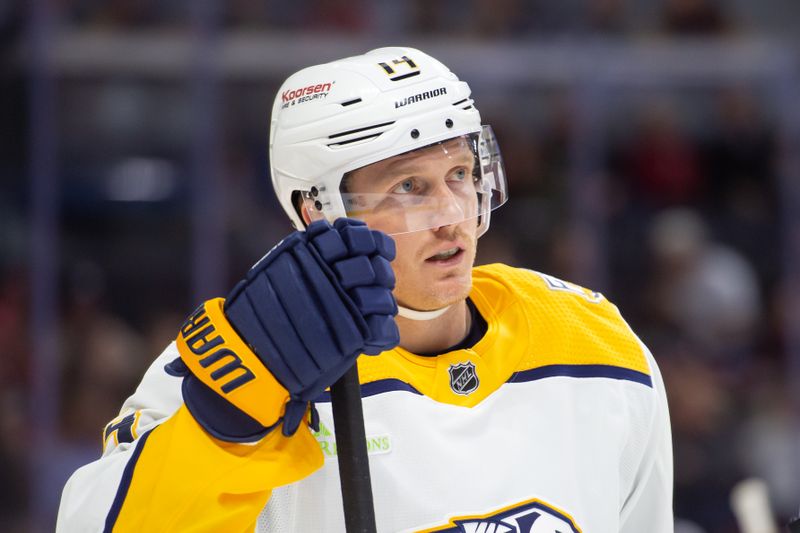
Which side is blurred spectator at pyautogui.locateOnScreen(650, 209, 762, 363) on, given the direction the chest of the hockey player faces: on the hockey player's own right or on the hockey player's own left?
on the hockey player's own left

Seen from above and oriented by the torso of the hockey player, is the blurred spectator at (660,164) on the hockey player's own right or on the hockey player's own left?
on the hockey player's own left

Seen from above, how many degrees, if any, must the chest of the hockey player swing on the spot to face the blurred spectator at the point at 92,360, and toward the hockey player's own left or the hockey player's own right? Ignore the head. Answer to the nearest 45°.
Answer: approximately 180°

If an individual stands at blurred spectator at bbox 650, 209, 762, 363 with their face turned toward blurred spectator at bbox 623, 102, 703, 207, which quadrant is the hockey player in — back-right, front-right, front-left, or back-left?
back-left

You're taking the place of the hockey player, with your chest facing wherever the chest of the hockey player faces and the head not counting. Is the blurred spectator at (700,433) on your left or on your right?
on your left

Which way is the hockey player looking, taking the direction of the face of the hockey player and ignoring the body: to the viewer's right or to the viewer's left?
to the viewer's right

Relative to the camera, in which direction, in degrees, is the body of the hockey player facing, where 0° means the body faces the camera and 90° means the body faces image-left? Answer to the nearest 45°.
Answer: approximately 315°

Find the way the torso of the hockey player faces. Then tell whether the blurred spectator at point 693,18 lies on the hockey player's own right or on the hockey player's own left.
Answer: on the hockey player's own left
